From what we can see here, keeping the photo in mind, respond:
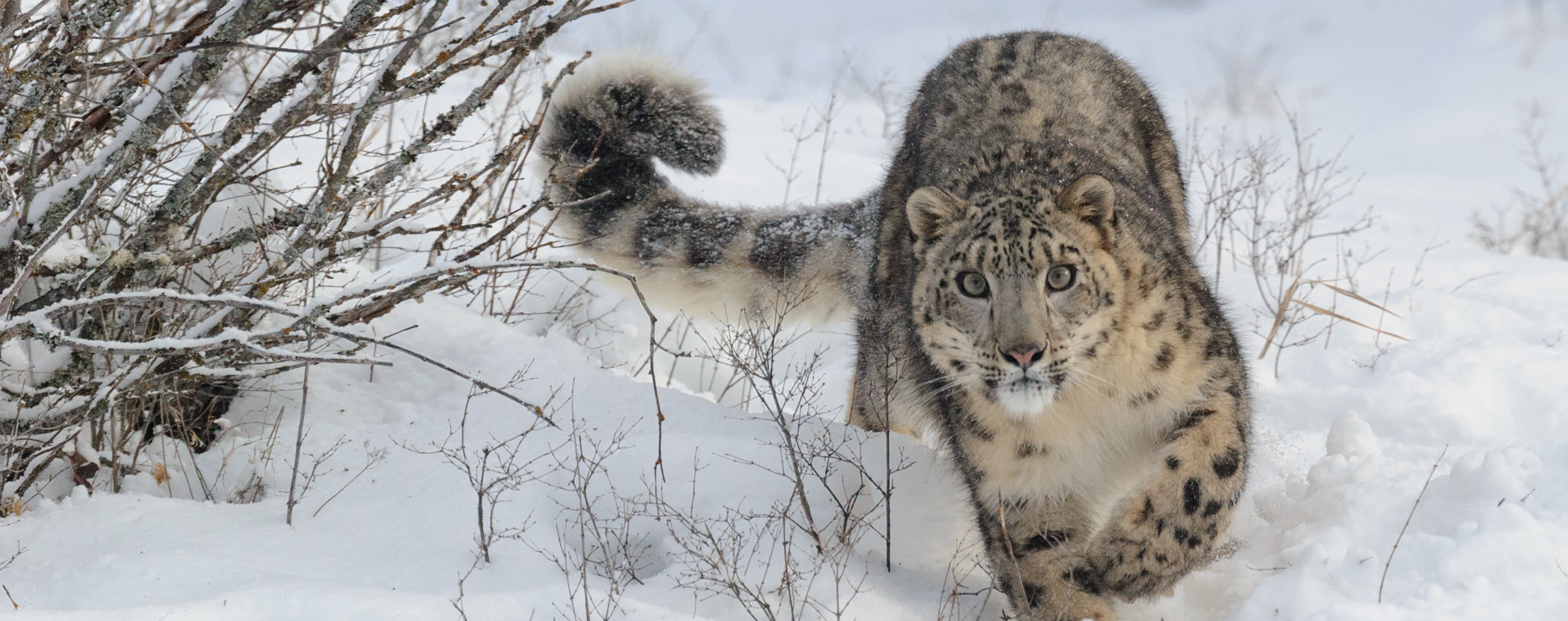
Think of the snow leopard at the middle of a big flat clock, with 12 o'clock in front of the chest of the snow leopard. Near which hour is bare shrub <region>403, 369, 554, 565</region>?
The bare shrub is roughly at 3 o'clock from the snow leopard.

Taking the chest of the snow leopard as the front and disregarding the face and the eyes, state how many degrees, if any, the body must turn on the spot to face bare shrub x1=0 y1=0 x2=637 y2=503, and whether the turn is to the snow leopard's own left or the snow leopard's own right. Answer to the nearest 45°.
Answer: approximately 90° to the snow leopard's own right

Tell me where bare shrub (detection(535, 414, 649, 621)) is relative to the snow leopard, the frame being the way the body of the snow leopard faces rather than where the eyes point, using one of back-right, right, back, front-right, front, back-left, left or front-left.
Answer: right

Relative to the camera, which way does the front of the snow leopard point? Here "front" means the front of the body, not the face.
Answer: toward the camera

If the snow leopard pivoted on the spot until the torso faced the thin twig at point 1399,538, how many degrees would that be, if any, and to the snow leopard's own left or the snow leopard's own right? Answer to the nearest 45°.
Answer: approximately 90° to the snow leopard's own left

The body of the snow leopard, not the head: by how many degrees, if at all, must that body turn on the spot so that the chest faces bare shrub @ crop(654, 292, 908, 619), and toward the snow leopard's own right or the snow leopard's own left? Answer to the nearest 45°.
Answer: approximately 90° to the snow leopard's own right
